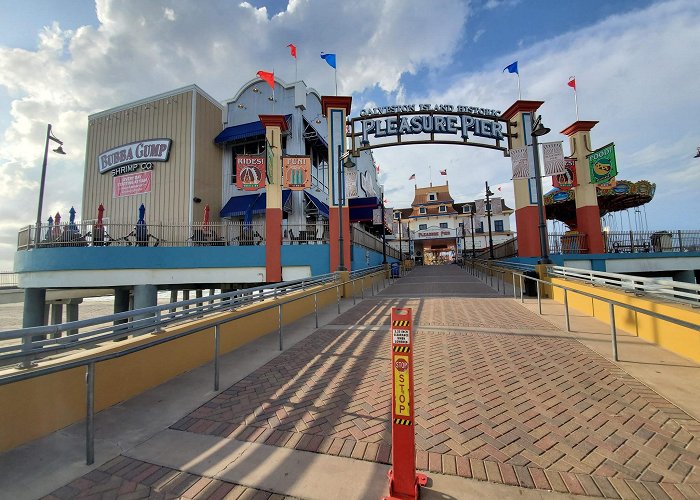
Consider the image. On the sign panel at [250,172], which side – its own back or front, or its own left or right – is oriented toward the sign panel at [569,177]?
left

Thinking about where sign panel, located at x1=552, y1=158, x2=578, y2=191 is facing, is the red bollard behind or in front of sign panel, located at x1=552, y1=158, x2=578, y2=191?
in front

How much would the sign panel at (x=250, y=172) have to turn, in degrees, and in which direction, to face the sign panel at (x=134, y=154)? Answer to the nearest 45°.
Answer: approximately 135° to its right

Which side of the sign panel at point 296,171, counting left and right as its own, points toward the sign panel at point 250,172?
right
